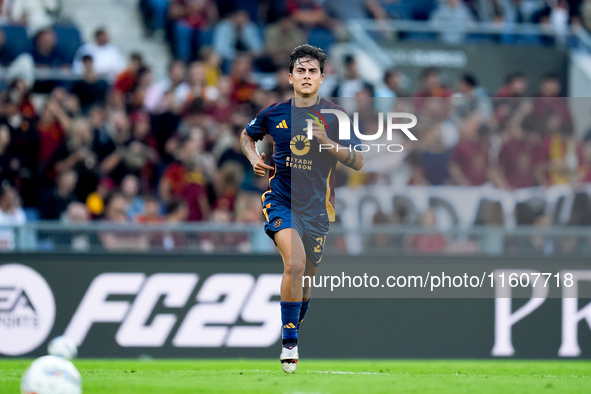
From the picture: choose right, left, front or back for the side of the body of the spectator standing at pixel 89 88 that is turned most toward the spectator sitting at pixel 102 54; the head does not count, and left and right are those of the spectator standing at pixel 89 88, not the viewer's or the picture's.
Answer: back

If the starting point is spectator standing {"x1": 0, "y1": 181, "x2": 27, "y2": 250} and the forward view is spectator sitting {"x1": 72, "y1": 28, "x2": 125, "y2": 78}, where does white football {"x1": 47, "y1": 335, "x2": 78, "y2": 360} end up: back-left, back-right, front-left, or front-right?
back-right

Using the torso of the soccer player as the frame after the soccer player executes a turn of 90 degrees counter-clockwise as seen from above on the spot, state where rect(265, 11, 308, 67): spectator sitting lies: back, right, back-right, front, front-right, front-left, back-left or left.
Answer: left

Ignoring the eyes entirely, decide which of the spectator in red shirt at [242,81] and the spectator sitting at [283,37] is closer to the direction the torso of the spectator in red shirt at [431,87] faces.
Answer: the spectator in red shirt

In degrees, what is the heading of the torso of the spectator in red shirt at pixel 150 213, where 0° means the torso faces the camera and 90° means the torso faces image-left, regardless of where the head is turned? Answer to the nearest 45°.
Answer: approximately 0°

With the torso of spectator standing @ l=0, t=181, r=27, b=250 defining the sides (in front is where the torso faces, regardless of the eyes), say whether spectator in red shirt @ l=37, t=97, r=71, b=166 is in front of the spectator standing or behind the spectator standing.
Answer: behind

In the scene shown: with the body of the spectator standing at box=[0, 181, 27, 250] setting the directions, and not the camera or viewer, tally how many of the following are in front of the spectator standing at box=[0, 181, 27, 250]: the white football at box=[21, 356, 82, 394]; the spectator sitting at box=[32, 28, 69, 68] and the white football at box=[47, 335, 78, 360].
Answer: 2

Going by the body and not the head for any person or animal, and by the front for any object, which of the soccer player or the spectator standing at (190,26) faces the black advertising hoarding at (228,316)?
the spectator standing

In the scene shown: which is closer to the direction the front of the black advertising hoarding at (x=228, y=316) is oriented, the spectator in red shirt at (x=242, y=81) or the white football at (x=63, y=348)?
the white football

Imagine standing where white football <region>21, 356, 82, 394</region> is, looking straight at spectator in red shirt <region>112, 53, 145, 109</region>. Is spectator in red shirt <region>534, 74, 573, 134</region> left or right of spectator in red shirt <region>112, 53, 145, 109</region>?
right

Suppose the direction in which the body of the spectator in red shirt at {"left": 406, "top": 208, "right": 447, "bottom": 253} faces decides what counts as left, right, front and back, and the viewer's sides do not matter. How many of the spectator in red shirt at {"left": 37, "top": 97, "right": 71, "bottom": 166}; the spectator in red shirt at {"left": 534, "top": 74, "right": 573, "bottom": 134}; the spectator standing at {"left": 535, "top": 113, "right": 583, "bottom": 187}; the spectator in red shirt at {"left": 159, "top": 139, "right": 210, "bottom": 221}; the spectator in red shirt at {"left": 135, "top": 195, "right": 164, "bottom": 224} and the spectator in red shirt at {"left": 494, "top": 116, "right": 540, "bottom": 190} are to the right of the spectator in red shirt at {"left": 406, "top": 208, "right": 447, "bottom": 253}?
3

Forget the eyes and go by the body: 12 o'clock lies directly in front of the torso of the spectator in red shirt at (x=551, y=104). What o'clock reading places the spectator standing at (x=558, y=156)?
The spectator standing is roughly at 12 o'clock from the spectator in red shirt.

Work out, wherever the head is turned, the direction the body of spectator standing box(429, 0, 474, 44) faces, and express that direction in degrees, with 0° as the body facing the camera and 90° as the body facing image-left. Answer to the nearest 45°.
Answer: approximately 0°
